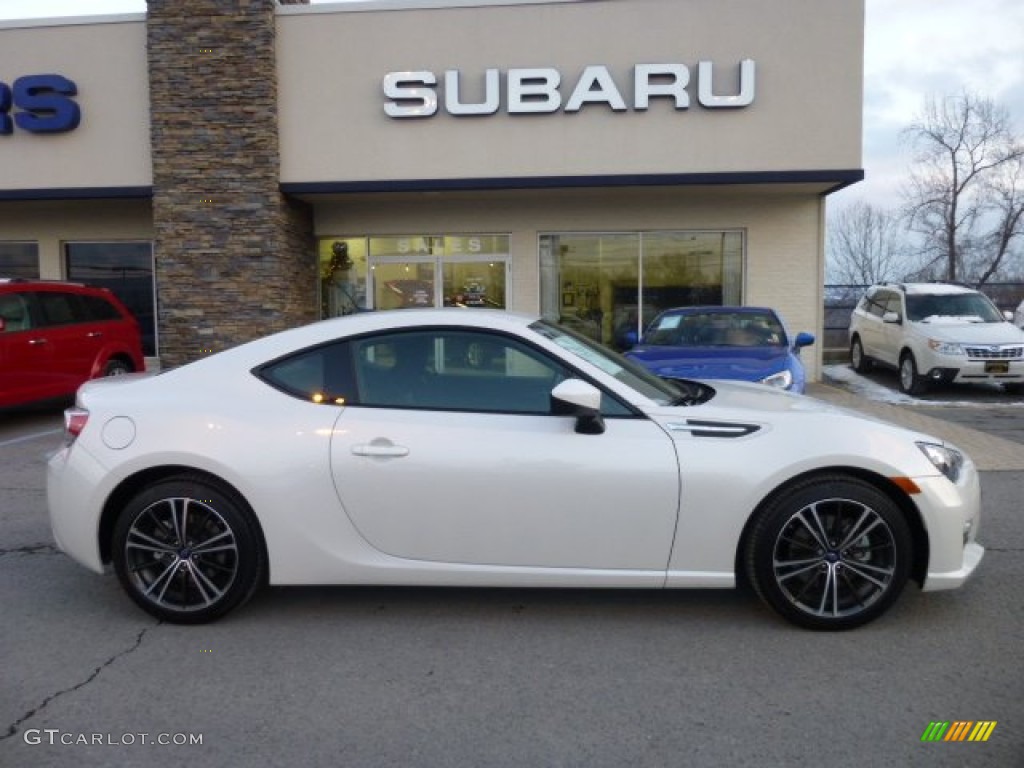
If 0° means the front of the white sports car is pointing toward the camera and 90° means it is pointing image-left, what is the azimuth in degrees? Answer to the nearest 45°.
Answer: approximately 270°

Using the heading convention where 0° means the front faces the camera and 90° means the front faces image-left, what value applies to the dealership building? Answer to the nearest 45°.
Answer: approximately 0°

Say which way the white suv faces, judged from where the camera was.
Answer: facing the viewer and to the right of the viewer

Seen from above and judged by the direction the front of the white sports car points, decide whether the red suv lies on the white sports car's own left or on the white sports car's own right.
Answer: on the white sports car's own left

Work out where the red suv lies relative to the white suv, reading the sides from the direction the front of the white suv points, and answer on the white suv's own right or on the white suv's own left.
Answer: on the white suv's own right

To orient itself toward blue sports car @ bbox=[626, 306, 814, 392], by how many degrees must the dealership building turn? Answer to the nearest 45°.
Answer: approximately 45° to its left

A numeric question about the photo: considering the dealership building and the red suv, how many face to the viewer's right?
0

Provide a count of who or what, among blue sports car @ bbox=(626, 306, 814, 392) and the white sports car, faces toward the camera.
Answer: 1

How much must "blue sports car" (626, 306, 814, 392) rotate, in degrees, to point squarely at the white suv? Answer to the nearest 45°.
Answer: approximately 135° to its left

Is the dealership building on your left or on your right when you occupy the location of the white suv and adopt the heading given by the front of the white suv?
on your right

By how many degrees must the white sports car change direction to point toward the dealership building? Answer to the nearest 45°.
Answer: approximately 90° to its left
